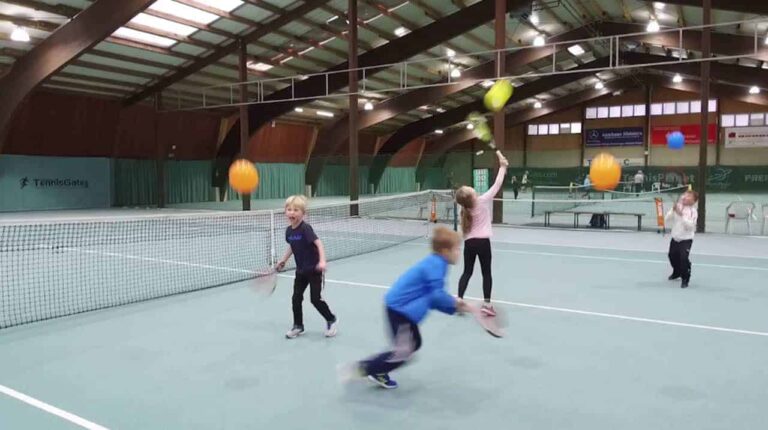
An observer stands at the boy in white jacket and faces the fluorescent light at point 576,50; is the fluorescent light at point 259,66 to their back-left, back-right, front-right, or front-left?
front-left

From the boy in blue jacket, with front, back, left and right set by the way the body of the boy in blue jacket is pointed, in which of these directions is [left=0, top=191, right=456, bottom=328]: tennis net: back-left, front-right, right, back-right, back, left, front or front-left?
back-left

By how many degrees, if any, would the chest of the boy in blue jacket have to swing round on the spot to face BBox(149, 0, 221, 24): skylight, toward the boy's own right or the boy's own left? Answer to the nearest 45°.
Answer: approximately 135° to the boy's own left

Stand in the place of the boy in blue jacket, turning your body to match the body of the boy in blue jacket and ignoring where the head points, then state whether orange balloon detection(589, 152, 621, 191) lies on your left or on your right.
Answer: on your left

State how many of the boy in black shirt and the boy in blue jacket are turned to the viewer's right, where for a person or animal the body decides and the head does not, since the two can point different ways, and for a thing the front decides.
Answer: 1

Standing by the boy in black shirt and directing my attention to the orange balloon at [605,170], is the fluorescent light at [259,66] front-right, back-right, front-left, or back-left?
front-left

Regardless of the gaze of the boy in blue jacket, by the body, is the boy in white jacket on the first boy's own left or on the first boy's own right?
on the first boy's own left

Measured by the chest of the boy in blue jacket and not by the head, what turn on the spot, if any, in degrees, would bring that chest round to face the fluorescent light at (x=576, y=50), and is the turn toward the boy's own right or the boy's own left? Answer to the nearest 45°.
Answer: approximately 90° to the boy's own left

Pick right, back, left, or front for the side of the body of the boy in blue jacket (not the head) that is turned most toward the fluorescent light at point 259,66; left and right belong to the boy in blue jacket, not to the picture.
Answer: left

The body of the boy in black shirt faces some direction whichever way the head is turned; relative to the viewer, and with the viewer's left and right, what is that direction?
facing the viewer and to the left of the viewer

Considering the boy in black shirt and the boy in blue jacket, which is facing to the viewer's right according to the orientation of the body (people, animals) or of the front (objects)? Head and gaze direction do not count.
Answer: the boy in blue jacket

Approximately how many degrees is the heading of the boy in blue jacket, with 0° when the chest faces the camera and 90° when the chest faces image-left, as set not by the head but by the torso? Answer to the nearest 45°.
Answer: approximately 270°

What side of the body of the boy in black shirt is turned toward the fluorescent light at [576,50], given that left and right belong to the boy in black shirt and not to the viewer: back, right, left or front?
back

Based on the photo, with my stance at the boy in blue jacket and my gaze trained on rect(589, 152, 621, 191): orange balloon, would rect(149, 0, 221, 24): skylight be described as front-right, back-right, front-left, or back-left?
front-left

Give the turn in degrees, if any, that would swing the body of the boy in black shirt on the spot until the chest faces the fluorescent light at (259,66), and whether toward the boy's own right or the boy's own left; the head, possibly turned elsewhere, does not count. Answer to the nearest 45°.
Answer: approximately 135° to the boy's own right

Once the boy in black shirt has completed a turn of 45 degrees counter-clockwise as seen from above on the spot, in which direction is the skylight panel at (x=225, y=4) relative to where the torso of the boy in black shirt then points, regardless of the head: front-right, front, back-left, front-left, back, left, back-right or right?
back

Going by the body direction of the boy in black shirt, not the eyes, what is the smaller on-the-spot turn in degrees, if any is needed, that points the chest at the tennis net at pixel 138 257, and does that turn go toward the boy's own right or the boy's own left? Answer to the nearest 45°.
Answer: approximately 90° to the boy's own right
